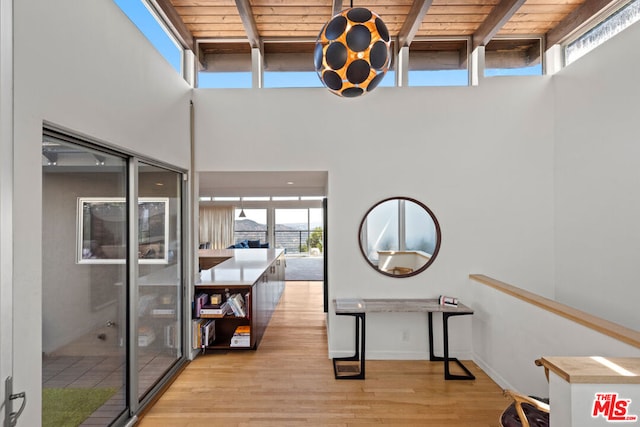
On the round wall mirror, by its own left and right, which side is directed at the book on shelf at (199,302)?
right

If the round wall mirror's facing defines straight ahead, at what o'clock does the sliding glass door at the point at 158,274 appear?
The sliding glass door is roughly at 2 o'clock from the round wall mirror.

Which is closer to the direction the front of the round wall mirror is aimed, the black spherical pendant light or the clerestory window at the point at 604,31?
the black spherical pendant light

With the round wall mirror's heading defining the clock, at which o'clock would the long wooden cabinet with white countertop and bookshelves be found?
The long wooden cabinet with white countertop and bookshelves is roughly at 3 o'clock from the round wall mirror.

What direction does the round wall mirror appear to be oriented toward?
toward the camera

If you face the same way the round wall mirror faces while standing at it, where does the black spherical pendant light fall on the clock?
The black spherical pendant light is roughly at 12 o'clock from the round wall mirror.

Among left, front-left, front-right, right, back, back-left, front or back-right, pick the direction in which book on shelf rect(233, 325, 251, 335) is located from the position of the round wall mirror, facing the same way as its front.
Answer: right

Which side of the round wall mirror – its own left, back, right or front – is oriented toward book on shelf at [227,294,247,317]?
right

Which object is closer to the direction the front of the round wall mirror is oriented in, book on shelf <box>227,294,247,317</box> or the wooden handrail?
the wooden handrail

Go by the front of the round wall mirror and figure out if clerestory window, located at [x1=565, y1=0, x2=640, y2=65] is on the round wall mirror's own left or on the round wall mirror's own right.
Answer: on the round wall mirror's own left
